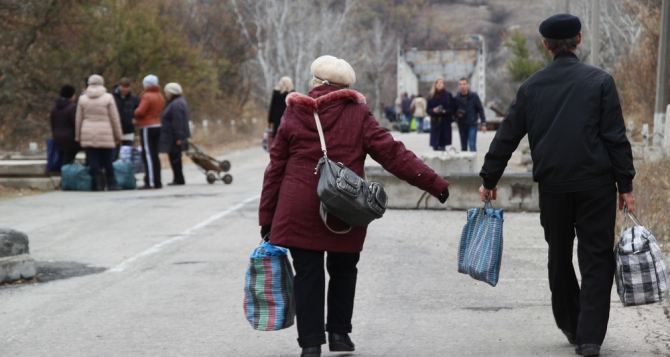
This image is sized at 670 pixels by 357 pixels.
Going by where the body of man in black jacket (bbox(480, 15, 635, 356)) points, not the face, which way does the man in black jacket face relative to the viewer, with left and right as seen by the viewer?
facing away from the viewer

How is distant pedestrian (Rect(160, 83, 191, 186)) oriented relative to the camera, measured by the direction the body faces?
to the viewer's left

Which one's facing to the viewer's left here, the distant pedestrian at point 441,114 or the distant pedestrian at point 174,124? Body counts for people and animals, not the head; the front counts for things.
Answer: the distant pedestrian at point 174,124

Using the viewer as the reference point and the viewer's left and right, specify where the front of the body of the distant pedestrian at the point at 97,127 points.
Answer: facing away from the viewer

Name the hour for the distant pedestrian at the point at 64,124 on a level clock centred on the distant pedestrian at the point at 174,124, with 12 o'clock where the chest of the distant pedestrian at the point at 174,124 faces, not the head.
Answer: the distant pedestrian at the point at 64,124 is roughly at 12 o'clock from the distant pedestrian at the point at 174,124.

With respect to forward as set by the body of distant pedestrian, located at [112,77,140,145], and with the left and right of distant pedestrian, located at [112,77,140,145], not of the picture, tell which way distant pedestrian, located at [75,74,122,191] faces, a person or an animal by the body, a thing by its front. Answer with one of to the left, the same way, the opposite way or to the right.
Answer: the opposite way

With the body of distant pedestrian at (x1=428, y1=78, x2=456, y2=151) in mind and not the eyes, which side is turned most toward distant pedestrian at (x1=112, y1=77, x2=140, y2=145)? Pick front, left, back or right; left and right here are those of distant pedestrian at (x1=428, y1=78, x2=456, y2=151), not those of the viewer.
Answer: right

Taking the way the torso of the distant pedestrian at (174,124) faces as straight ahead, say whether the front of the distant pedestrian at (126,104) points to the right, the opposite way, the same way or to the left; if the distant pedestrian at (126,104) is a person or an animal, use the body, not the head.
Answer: to the left

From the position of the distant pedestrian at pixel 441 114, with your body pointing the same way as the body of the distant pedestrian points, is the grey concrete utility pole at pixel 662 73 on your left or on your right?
on your left

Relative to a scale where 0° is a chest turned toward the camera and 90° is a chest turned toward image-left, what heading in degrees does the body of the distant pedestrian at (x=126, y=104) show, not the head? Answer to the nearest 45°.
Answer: approximately 0°

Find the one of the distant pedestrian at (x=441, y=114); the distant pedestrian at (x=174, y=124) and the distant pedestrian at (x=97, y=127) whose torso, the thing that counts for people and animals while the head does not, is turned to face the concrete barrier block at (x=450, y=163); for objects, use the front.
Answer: the distant pedestrian at (x=441, y=114)
